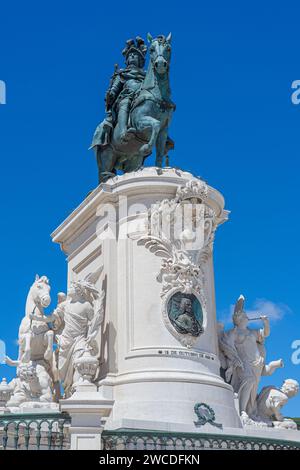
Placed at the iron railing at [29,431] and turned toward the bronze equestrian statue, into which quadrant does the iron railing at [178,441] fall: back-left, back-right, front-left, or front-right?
front-right

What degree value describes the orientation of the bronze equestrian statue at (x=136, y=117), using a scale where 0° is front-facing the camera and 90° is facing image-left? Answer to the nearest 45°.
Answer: approximately 315°
